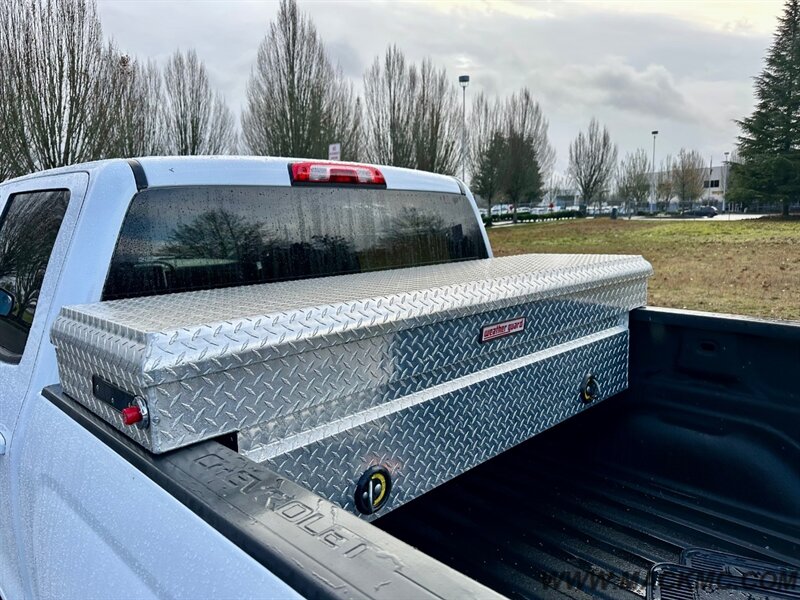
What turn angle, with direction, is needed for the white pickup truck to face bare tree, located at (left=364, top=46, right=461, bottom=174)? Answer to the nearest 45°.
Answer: approximately 45° to its right

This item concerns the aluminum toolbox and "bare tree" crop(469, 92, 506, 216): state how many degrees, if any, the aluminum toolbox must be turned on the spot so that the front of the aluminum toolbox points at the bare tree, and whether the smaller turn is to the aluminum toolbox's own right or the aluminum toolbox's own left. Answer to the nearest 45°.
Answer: approximately 135° to the aluminum toolbox's own left

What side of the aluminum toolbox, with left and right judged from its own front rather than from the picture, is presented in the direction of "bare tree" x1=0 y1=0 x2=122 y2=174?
back

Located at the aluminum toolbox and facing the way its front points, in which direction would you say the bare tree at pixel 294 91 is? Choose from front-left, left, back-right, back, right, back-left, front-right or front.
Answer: back-left

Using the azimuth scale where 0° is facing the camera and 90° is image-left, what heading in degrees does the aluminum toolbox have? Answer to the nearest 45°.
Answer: approximately 315°

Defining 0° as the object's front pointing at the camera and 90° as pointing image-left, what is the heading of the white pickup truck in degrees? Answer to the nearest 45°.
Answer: approximately 135°

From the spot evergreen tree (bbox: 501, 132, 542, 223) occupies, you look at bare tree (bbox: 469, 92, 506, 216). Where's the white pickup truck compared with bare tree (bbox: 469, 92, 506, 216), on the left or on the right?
left
